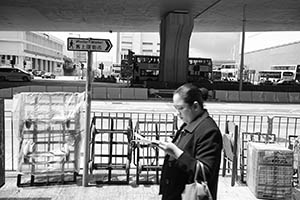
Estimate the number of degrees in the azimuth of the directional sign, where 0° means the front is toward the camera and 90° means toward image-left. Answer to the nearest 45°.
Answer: approximately 0°

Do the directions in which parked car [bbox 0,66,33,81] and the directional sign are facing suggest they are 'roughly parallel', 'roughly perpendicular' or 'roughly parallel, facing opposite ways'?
roughly perpendicular
